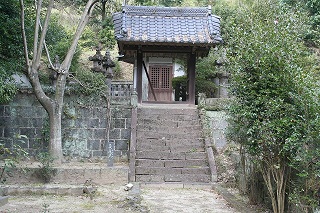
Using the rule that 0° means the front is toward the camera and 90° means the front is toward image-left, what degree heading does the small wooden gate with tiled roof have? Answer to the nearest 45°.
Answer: approximately 0°

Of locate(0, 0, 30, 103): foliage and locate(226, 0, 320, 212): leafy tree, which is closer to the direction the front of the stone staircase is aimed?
the leafy tree

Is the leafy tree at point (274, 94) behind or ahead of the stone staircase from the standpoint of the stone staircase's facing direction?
ahead

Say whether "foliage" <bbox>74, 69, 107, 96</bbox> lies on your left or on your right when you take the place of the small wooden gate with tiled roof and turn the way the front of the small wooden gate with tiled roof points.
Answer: on your right

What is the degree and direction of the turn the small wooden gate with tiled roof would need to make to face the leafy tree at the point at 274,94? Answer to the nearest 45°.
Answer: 0° — it already faces it

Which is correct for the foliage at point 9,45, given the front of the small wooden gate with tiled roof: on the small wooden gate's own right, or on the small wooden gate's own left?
on the small wooden gate's own right

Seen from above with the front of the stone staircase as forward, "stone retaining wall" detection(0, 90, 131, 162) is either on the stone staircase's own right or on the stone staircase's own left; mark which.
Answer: on the stone staircase's own right

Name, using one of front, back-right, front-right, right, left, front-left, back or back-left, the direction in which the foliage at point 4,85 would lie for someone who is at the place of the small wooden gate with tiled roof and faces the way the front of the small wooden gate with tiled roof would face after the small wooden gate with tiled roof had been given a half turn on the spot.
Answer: back-left

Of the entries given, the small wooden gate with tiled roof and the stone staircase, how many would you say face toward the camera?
2

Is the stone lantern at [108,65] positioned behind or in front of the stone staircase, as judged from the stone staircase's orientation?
behind

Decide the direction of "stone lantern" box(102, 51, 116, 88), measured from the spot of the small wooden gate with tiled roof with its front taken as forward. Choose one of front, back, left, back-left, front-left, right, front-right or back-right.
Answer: back-right

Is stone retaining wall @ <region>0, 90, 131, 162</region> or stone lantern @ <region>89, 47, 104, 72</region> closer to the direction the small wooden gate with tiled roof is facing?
the stone retaining wall
